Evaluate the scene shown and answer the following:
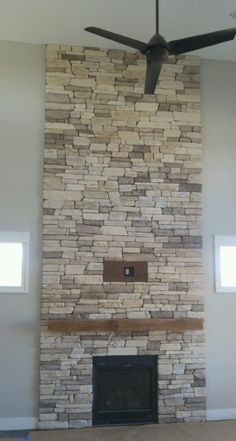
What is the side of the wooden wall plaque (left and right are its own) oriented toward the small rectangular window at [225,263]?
left

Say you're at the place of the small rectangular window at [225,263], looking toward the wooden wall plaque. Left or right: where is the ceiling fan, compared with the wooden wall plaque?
left

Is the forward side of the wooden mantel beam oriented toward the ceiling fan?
yes

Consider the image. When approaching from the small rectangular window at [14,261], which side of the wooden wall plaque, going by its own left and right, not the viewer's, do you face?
right

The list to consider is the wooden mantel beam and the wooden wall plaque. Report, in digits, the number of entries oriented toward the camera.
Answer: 2

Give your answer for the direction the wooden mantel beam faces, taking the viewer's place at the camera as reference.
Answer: facing the viewer

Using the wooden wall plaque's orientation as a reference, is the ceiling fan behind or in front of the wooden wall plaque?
in front

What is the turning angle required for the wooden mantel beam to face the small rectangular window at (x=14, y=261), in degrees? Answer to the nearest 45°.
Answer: approximately 90° to its right

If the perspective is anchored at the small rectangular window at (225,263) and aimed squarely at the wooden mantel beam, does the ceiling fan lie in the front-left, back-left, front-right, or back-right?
front-left

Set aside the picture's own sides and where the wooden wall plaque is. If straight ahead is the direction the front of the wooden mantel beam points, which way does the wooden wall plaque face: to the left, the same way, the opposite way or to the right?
the same way
